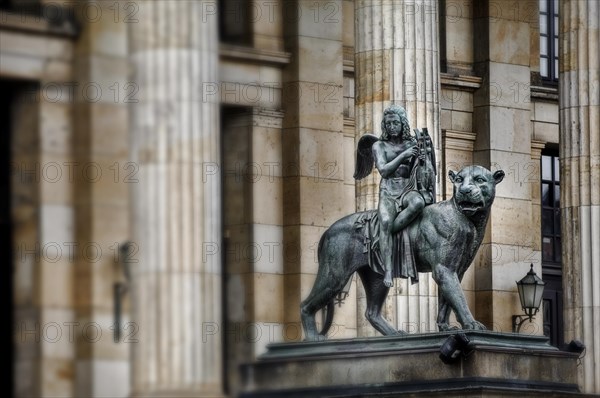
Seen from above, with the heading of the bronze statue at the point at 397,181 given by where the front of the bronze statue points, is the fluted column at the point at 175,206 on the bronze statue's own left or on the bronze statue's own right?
on the bronze statue's own right

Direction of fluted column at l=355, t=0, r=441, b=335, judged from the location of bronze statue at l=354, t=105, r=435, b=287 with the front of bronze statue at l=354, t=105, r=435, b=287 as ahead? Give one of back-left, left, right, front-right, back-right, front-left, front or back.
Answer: back

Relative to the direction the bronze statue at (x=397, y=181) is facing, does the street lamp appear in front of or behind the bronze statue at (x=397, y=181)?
behind

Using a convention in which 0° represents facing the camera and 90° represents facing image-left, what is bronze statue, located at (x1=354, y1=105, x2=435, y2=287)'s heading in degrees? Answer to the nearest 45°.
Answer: approximately 0°

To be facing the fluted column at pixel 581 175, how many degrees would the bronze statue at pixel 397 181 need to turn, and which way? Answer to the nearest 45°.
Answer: approximately 135° to its left
